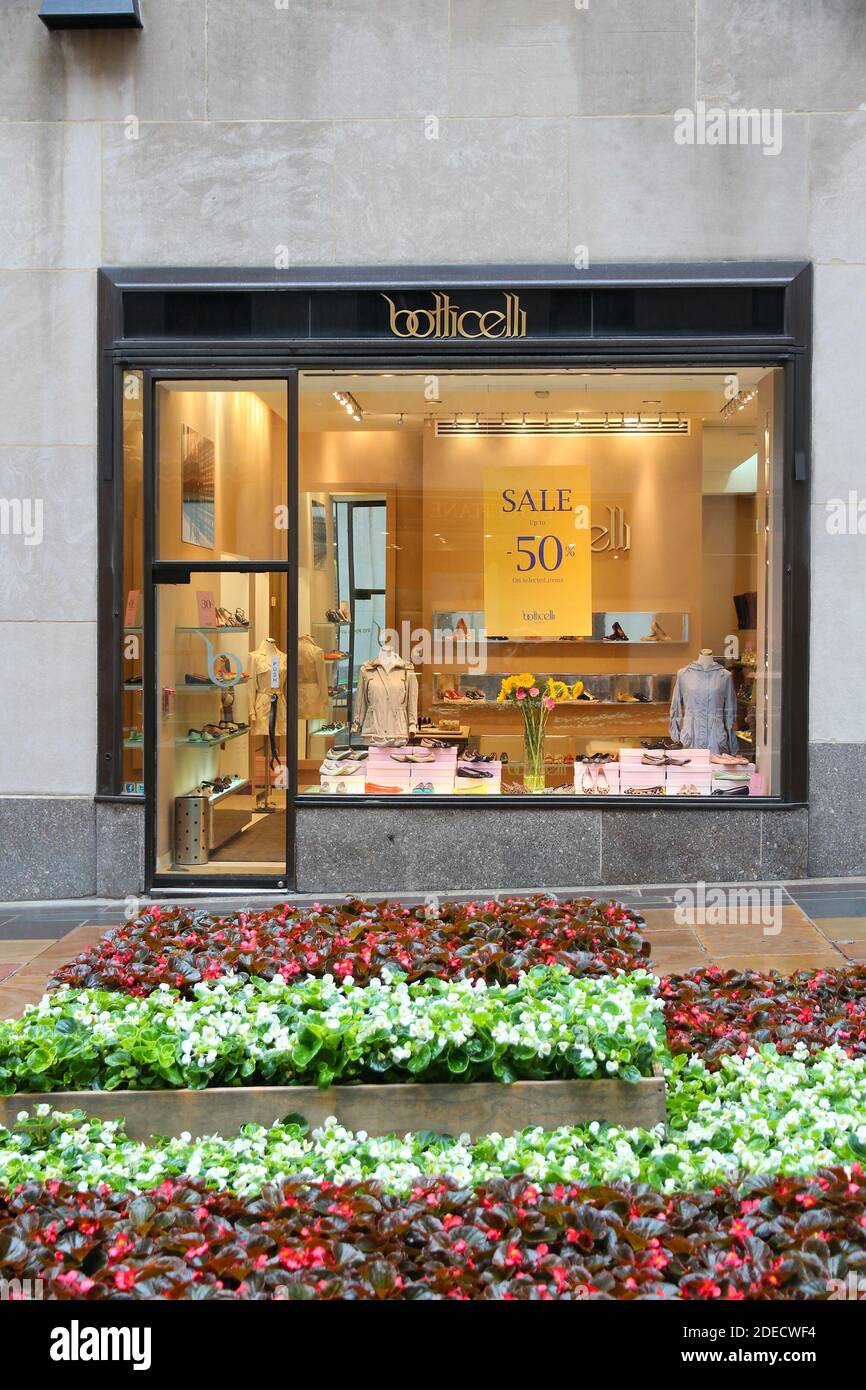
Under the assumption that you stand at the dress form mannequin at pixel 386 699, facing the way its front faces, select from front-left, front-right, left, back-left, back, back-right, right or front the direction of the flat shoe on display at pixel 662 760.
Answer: left

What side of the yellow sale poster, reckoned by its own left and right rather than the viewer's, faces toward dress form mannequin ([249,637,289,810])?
right

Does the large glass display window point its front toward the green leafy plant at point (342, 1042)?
yes

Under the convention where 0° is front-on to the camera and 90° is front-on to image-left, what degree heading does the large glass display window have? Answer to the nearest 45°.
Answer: approximately 0°

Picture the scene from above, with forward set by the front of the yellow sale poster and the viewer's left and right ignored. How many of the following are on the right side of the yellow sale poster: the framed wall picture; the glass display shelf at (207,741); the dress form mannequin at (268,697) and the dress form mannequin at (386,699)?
4

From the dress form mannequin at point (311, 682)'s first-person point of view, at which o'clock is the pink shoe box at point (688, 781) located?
The pink shoe box is roughly at 11 o'clock from the dress form mannequin.

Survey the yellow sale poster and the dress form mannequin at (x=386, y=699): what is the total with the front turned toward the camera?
2

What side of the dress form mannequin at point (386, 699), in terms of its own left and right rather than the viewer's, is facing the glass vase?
left
